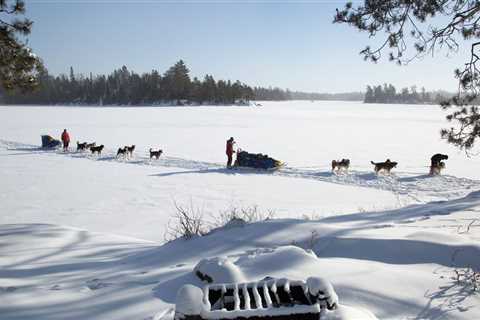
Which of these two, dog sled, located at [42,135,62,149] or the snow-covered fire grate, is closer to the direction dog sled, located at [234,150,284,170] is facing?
the snow-covered fire grate

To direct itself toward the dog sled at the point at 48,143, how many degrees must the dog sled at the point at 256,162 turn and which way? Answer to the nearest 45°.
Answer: approximately 135° to its left

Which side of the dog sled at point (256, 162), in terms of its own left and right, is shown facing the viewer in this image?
right

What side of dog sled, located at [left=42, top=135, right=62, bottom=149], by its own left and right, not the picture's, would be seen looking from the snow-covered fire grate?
right

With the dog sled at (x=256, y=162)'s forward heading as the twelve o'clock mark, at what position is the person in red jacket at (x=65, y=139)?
The person in red jacket is roughly at 7 o'clock from the dog sled.

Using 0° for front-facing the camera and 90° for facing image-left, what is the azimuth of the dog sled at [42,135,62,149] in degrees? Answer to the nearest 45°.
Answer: approximately 270°

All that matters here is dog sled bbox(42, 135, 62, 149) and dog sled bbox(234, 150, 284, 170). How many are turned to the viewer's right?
2

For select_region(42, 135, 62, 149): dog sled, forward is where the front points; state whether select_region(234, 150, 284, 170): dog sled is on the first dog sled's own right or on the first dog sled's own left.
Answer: on the first dog sled's own right

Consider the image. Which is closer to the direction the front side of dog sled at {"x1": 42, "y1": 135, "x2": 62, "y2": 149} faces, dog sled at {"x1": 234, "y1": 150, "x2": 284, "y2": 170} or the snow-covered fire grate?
the dog sled

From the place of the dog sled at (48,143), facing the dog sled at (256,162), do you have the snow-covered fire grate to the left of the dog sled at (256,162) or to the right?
right
